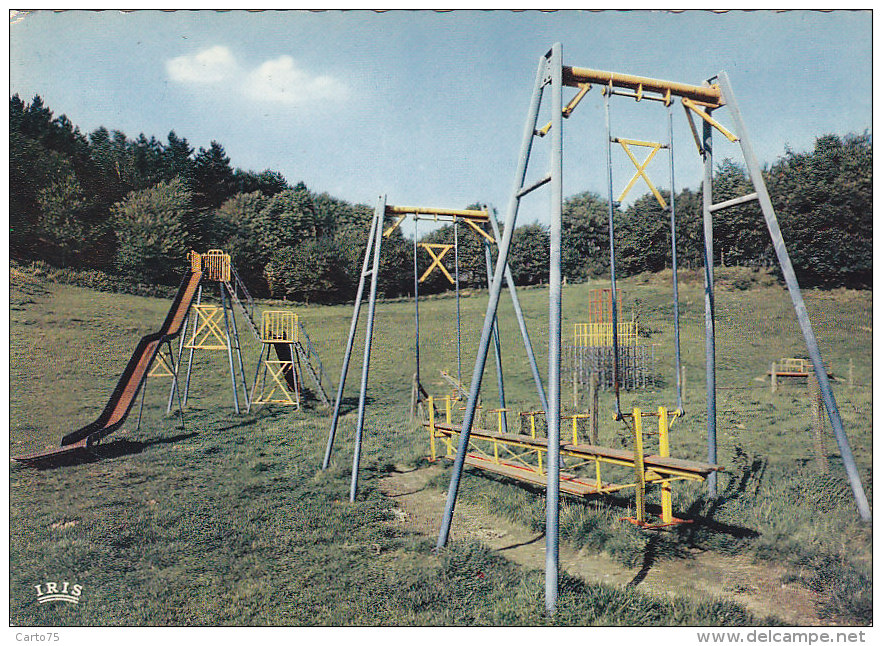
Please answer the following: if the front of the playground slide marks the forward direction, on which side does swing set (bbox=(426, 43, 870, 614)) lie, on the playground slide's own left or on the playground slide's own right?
on the playground slide's own left

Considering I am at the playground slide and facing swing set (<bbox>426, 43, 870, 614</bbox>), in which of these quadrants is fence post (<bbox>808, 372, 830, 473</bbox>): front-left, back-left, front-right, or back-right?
front-left

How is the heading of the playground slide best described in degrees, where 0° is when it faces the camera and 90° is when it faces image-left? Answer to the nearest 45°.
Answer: approximately 45°

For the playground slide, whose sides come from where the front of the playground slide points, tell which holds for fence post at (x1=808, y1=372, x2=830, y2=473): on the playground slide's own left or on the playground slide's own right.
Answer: on the playground slide's own left
